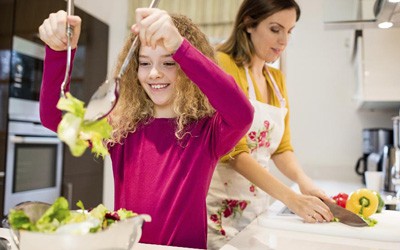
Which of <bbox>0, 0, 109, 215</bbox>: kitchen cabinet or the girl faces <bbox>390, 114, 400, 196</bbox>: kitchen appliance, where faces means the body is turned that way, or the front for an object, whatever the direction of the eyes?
the kitchen cabinet

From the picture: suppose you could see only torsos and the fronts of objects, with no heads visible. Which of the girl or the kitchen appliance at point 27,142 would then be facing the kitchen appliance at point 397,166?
the kitchen appliance at point 27,142

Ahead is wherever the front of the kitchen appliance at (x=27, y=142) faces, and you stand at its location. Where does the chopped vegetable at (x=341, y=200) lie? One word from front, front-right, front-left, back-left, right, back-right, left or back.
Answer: front

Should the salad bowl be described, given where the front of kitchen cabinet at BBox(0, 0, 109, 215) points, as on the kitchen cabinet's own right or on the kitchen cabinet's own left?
on the kitchen cabinet's own right

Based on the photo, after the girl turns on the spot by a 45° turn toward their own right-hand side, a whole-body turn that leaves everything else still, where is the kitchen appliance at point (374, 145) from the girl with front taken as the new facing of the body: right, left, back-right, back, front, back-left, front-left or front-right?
back

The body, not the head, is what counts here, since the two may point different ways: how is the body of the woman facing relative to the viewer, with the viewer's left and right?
facing the viewer and to the right of the viewer

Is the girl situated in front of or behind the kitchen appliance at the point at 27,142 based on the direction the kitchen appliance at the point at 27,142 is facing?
in front

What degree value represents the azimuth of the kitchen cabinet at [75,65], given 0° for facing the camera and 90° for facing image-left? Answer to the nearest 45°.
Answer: approximately 315°

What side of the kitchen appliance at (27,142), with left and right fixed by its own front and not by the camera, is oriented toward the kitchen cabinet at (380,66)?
front

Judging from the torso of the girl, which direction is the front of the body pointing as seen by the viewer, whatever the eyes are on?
toward the camera

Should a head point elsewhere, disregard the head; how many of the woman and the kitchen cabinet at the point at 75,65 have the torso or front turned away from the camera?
0

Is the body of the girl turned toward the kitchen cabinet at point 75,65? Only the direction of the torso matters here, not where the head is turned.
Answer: no

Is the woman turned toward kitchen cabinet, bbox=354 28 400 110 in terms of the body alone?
no

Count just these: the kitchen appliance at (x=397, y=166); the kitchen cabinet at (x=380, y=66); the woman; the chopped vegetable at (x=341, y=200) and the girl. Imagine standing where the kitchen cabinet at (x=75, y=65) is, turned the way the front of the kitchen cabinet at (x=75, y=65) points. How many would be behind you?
0

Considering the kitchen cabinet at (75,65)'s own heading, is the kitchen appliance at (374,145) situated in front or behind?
in front

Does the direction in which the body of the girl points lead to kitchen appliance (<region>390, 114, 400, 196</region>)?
no

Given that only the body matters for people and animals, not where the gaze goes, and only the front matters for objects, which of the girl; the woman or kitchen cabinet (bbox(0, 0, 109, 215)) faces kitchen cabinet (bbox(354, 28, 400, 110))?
kitchen cabinet (bbox(0, 0, 109, 215))
